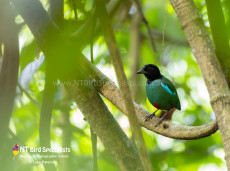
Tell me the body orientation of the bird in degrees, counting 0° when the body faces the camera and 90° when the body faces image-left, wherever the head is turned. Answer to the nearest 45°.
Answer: approximately 45°

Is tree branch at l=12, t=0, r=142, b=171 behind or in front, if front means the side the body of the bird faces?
in front

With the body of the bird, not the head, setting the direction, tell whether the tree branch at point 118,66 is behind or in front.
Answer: in front
